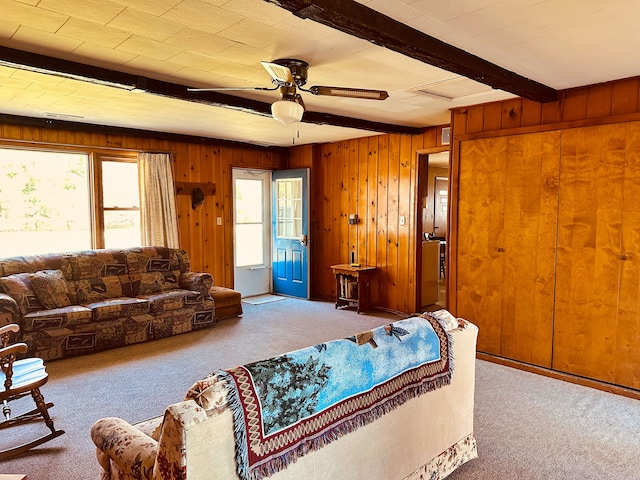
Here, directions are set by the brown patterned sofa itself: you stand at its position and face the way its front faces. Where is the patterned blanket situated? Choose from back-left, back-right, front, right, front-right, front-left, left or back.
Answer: front-right

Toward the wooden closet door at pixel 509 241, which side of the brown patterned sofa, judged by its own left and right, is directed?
front

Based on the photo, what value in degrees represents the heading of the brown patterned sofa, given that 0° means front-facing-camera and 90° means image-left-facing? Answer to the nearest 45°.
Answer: approximately 315°

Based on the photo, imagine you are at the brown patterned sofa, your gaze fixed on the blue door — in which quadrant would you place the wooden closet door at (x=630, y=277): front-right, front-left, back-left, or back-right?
front-right

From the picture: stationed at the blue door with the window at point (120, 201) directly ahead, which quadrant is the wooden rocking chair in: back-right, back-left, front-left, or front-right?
front-left

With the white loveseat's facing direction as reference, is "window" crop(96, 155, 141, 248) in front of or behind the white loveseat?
in front

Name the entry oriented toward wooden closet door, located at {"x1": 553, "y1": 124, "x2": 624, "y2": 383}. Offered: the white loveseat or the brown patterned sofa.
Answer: the brown patterned sofa

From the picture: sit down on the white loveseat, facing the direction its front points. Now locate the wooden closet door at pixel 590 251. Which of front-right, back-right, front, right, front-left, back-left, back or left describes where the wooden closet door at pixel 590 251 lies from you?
right

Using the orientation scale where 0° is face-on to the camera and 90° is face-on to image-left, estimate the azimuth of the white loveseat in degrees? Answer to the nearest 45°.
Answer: approximately 135°

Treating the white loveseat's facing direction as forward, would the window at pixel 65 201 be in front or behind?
in front

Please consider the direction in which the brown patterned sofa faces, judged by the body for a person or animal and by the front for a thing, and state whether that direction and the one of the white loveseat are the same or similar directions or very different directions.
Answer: very different directions

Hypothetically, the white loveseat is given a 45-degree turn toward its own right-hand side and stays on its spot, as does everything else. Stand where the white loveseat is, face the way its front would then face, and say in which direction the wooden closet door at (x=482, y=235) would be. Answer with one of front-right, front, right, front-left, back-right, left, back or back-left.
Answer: front-right

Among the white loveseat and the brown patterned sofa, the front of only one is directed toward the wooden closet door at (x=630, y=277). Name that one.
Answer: the brown patterned sofa

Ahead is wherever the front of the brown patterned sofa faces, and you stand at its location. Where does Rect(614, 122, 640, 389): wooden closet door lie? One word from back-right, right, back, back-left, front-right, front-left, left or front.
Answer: front

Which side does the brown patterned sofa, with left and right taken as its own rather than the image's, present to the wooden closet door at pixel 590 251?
front

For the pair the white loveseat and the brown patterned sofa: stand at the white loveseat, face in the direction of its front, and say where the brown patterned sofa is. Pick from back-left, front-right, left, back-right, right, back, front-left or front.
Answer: front
